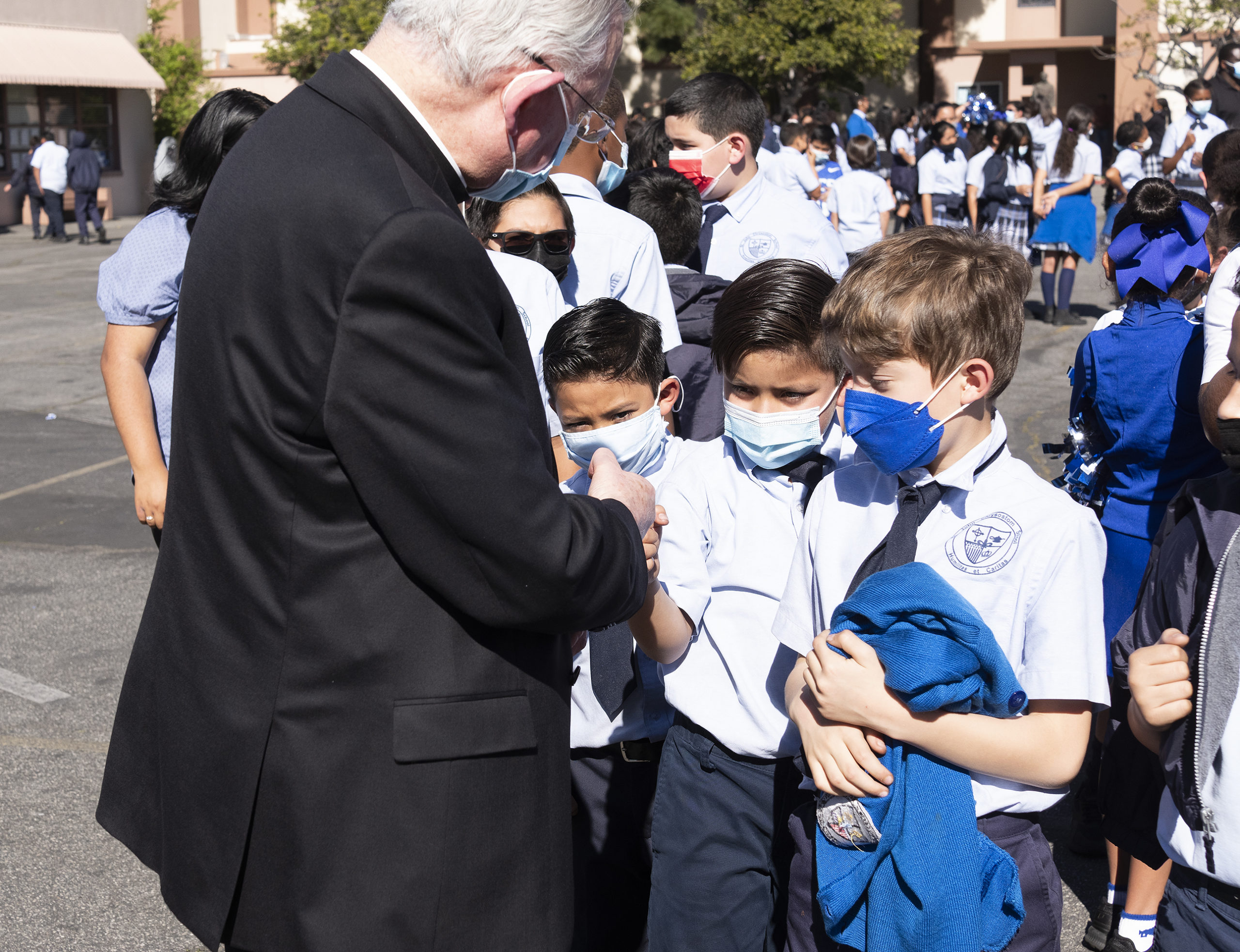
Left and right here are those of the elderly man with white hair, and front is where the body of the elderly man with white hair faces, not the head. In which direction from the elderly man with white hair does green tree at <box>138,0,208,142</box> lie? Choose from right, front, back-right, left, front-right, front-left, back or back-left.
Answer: front-left

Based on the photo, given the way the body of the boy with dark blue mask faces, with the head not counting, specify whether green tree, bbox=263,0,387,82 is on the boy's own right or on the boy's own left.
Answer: on the boy's own right

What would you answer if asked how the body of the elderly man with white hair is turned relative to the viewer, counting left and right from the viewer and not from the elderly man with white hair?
facing away from the viewer and to the right of the viewer

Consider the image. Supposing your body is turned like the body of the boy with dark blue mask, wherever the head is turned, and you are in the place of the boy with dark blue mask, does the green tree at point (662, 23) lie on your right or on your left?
on your right

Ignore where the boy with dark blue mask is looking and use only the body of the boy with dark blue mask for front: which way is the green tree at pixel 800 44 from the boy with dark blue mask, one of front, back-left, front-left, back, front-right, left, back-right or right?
back-right

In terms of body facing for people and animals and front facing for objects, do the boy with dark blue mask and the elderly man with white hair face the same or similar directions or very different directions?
very different directions

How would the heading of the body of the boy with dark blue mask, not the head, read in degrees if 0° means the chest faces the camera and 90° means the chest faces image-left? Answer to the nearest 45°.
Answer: approximately 45°
